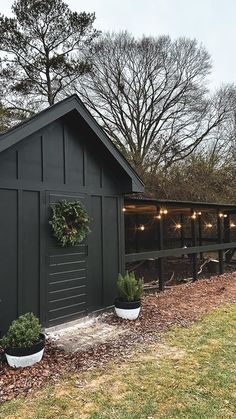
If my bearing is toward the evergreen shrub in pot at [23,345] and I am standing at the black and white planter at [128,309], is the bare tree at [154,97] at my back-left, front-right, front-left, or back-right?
back-right

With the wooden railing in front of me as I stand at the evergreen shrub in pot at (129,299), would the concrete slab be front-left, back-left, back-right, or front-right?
back-left

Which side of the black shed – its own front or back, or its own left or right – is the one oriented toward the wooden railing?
left

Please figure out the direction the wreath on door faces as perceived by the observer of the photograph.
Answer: facing the viewer and to the right of the viewer

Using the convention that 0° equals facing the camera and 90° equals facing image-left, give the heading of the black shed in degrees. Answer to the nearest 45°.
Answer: approximately 315°

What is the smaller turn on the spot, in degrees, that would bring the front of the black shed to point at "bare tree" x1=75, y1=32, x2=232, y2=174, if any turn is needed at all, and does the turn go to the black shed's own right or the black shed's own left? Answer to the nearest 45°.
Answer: approximately 90° to the black shed's own left
